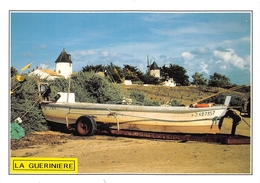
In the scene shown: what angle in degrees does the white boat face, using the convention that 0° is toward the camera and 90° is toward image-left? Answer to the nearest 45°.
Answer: approximately 270°

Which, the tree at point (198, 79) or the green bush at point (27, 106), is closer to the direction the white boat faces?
the tree

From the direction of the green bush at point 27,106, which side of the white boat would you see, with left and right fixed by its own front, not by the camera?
back
